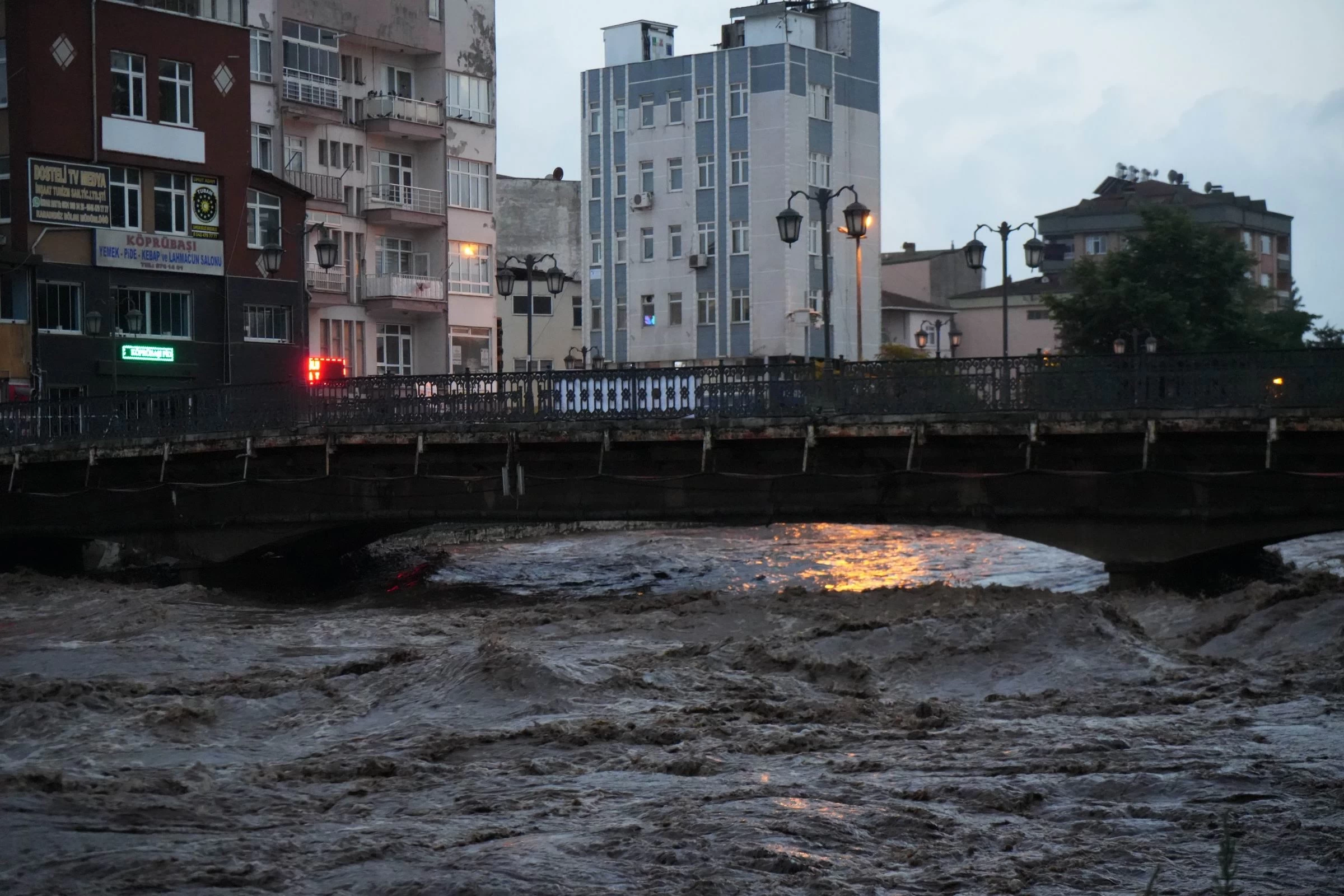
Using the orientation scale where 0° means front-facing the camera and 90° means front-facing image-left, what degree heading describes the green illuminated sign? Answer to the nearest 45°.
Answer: approximately 0°

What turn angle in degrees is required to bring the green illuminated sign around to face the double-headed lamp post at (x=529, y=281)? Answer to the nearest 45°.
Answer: approximately 45° to its left

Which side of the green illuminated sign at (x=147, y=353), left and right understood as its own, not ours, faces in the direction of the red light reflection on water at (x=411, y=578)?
front

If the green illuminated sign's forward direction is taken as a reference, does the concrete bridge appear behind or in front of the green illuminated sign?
in front
